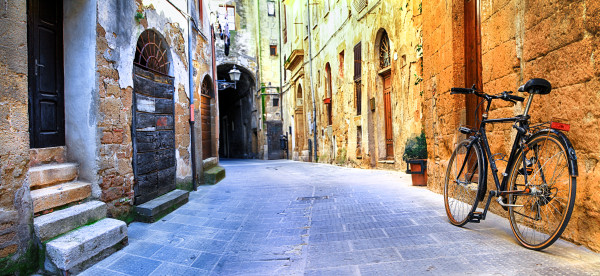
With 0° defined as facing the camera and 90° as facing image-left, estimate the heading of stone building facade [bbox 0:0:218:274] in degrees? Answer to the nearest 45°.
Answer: approximately 315°

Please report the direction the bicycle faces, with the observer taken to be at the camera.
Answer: facing away from the viewer and to the left of the viewer

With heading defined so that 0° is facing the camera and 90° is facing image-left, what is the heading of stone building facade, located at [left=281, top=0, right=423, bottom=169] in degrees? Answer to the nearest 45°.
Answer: approximately 45°
